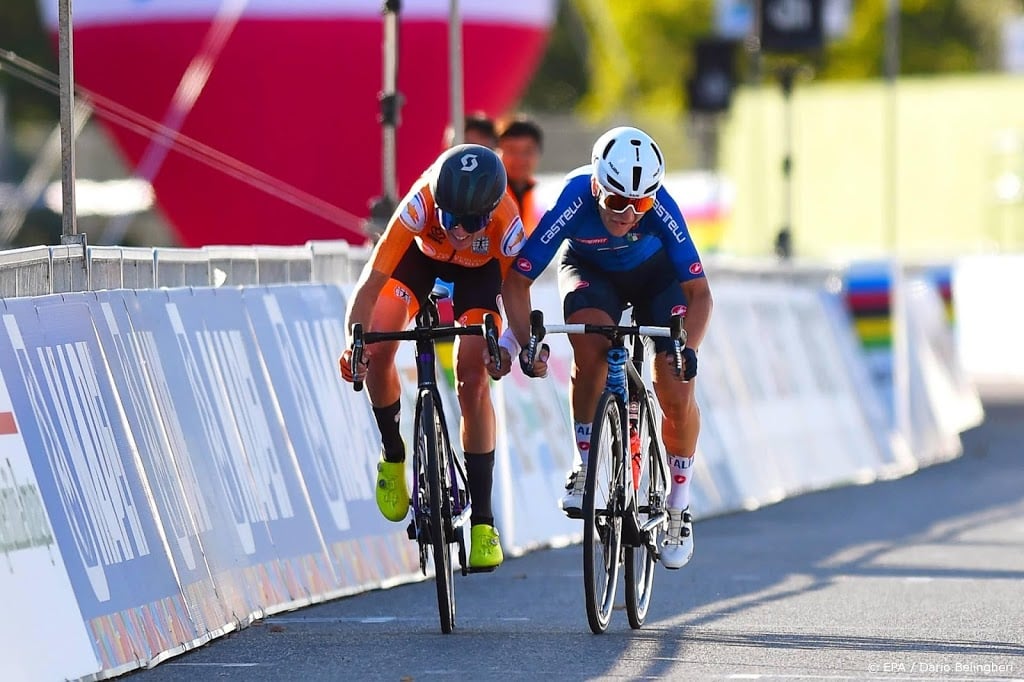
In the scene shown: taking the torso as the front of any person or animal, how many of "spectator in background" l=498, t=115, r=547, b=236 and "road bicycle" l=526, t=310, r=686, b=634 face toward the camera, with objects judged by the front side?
2

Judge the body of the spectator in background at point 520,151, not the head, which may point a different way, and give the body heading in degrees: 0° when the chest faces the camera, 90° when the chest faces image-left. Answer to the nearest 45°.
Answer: approximately 0°

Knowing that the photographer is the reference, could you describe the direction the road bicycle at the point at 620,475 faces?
facing the viewer

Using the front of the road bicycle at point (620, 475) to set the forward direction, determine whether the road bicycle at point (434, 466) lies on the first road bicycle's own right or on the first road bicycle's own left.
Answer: on the first road bicycle's own right

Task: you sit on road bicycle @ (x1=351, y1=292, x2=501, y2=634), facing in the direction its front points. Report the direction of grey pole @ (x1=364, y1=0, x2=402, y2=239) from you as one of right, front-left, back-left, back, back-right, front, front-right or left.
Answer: back

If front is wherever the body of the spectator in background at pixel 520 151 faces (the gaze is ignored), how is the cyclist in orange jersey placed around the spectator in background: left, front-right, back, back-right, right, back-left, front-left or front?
front

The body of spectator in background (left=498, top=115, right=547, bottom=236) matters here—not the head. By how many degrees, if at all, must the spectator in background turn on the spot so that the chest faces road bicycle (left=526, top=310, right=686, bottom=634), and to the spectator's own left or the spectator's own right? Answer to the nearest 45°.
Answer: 0° — they already face it

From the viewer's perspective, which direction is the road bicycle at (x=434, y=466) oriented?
toward the camera

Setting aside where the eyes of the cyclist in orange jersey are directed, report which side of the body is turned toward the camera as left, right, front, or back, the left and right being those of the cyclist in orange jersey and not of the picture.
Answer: front

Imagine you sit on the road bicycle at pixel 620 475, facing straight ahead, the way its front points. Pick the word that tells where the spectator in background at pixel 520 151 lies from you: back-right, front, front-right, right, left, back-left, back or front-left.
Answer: back
